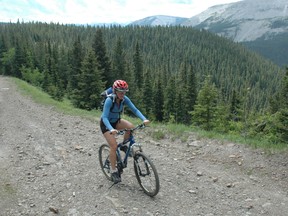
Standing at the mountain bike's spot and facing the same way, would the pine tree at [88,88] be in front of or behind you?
behind

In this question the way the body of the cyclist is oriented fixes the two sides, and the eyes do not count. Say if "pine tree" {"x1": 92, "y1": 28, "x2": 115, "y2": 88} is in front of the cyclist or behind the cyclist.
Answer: behind

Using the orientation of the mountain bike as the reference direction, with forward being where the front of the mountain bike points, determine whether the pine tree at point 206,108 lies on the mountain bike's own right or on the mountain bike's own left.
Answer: on the mountain bike's own left

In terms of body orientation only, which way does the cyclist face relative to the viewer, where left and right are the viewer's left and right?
facing the viewer and to the right of the viewer

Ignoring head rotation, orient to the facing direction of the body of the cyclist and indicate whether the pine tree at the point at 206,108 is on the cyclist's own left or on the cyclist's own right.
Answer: on the cyclist's own left

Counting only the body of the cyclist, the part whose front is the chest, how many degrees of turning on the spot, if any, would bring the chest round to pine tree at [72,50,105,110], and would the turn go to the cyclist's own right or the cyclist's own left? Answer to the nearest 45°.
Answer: approximately 135° to the cyclist's own left

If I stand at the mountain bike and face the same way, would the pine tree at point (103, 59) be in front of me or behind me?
behind

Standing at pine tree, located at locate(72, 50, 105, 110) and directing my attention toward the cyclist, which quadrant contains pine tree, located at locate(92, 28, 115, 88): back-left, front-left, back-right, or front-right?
back-left
